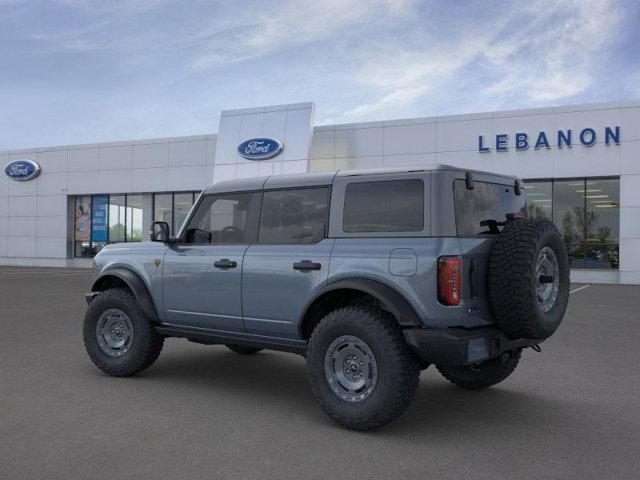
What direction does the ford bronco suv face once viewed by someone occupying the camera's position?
facing away from the viewer and to the left of the viewer

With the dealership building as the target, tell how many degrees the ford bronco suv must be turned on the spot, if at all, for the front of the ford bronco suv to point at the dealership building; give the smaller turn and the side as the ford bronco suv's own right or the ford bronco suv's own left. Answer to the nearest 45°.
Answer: approximately 45° to the ford bronco suv's own right
